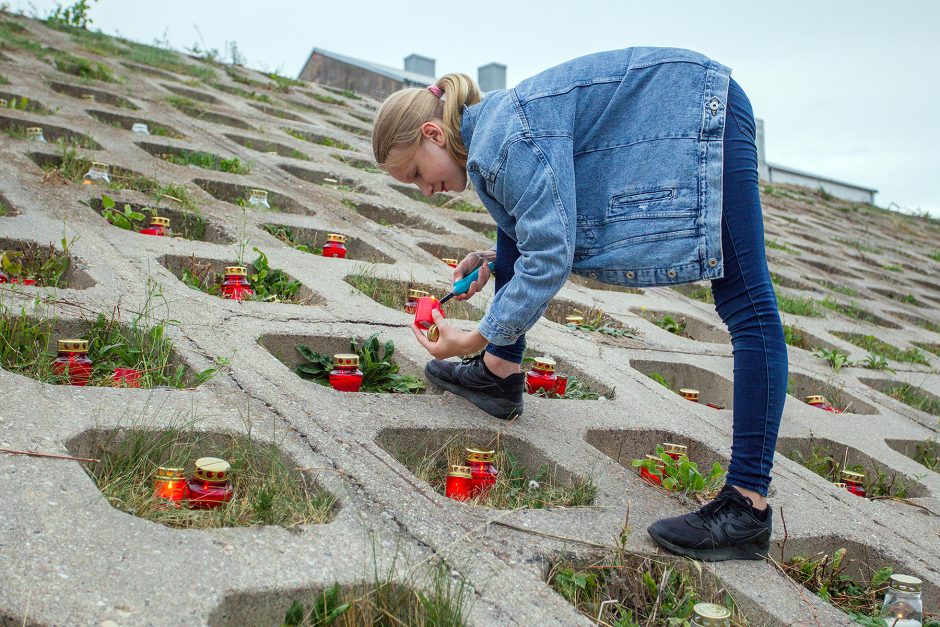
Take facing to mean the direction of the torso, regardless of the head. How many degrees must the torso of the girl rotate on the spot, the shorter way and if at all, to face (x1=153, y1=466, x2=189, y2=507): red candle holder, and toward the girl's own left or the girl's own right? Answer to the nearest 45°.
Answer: approximately 45° to the girl's own left

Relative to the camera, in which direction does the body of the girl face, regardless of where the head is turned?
to the viewer's left

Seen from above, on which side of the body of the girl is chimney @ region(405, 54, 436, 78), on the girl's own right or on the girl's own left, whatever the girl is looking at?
on the girl's own right

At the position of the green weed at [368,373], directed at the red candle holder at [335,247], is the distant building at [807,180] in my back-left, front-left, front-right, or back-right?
front-right

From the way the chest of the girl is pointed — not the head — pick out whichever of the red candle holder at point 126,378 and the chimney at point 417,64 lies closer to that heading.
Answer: the red candle holder

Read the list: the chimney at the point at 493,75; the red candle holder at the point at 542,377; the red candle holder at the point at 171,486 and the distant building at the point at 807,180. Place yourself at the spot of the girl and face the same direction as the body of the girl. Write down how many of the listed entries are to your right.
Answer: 3

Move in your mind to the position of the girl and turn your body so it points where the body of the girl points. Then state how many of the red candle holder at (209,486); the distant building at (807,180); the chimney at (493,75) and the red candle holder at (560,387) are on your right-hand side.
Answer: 3

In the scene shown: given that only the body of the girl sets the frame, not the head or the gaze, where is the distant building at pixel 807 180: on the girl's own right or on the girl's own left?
on the girl's own right

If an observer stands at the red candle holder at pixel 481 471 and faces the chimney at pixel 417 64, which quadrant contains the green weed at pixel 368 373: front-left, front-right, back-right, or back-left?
front-left

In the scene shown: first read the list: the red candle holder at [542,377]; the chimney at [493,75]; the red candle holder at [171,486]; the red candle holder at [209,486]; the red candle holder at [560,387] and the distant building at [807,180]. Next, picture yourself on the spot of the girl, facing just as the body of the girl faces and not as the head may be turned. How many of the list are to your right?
4

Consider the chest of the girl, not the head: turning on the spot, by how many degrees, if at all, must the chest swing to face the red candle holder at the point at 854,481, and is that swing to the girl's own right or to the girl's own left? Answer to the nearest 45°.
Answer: approximately 135° to the girl's own right

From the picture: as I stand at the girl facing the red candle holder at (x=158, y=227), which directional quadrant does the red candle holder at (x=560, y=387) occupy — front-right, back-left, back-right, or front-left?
front-right

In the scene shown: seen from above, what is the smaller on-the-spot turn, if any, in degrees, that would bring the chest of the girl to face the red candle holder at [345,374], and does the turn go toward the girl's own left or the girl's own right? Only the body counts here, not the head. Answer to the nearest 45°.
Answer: approximately 45° to the girl's own right

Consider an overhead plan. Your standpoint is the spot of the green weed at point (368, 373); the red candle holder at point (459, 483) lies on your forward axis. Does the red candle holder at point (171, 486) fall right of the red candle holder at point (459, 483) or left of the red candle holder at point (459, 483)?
right

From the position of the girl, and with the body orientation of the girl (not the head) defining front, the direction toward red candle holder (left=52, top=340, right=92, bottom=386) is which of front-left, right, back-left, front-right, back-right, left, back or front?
front
